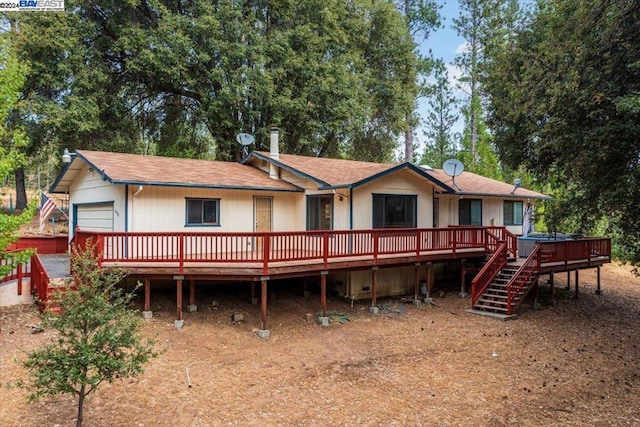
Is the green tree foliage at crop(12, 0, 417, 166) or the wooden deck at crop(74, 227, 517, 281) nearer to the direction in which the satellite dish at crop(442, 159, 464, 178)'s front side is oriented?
the wooden deck

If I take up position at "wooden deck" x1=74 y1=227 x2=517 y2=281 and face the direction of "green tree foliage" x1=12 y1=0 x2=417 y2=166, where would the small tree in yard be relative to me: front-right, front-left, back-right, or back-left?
back-left

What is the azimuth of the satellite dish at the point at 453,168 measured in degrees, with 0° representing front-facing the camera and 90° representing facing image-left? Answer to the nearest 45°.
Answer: approximately 0°

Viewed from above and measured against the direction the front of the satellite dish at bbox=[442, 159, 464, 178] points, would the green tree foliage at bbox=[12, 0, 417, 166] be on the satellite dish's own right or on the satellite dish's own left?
on the satellite dish's own right

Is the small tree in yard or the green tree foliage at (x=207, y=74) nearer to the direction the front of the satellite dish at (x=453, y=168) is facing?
the small tree in yard

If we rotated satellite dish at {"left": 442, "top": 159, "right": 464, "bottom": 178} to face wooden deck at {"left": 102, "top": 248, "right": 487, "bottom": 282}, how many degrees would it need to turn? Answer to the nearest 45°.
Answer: approximately 45° to its right
